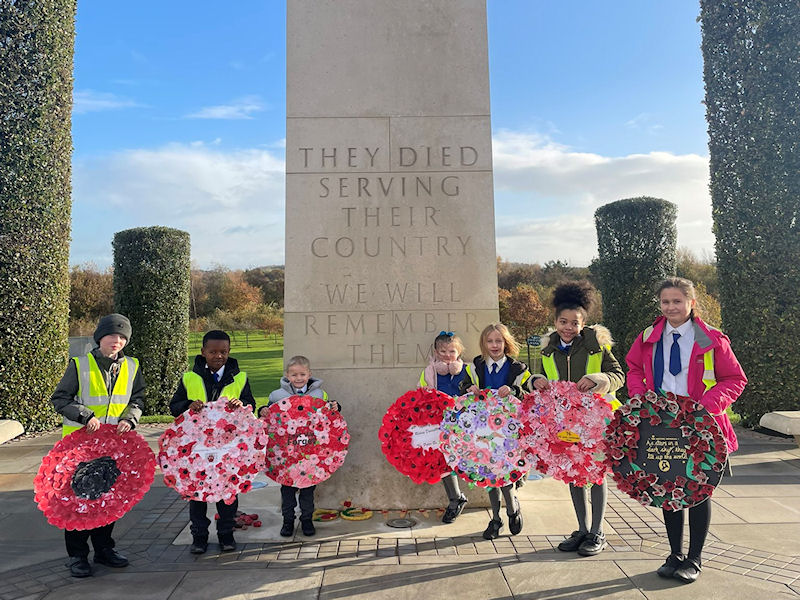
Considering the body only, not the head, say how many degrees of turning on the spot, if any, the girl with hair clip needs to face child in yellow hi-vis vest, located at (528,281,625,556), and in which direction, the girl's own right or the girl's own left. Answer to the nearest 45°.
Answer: approximately 45° to the girl's own left

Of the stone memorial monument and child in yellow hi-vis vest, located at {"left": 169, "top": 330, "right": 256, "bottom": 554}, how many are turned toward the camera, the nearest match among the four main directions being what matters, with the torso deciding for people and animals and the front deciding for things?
2

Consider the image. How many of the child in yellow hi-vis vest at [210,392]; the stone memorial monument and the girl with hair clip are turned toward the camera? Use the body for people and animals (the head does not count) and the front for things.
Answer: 3

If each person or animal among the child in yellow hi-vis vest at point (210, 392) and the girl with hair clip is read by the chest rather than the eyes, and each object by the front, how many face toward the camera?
2

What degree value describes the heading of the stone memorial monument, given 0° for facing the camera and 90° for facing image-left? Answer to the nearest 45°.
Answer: approximately 0°

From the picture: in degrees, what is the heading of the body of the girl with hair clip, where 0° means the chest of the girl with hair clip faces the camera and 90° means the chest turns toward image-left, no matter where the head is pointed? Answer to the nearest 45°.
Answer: approximately 0°

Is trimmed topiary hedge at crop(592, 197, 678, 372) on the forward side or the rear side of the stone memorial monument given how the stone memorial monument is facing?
on the rear side

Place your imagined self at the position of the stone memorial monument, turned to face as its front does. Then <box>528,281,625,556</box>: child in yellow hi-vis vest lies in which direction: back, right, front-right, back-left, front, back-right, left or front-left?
front-left

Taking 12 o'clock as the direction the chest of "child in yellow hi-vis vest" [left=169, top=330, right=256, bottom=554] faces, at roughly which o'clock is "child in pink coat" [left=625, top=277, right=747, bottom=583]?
The child in pink coat is roughly at 10 o'clock from the child in yellow hi-vis vest.
